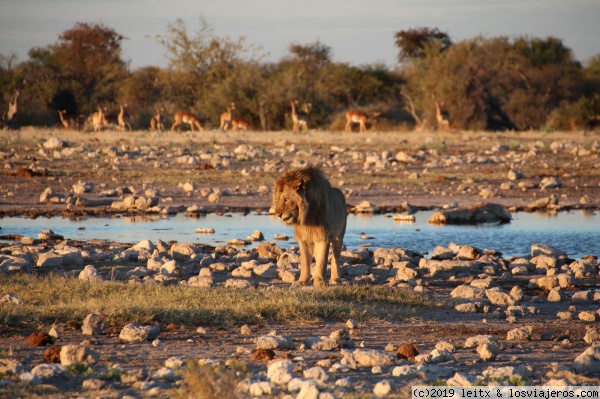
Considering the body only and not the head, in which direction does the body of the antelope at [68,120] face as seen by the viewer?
to the viewer's left

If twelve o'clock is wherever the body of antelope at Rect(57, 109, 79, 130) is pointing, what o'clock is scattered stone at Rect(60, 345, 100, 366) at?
The scattered stone is roughly at 9 o'clock from the antelope.

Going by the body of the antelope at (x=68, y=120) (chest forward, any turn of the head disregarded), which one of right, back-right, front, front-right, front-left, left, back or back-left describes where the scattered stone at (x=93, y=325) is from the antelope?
left

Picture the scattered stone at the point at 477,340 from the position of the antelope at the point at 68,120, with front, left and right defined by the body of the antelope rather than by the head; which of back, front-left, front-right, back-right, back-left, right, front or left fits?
left

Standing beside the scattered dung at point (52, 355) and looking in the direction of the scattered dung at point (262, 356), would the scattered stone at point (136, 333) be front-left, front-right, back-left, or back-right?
front-left

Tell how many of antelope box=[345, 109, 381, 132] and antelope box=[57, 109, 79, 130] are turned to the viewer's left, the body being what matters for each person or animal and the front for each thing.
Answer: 1

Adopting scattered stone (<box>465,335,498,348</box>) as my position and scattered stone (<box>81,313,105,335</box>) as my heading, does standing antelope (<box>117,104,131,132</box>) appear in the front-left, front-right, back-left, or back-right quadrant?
front-right

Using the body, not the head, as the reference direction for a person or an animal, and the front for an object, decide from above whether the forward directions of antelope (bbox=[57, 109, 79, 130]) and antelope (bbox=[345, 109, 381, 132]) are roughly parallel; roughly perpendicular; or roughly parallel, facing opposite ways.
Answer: roughly parallel, facing opposite ways

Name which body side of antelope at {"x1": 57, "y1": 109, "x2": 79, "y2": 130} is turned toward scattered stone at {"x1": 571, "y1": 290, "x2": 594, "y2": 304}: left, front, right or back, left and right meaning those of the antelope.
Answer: left
